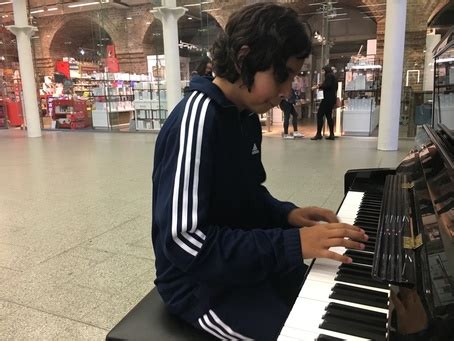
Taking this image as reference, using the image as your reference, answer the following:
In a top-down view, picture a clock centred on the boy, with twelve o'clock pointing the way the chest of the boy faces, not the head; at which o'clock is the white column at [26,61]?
The white column is roughly at 8 o'clock from the boy.

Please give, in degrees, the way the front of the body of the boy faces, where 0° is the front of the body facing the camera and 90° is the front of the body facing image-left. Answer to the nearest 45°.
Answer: approximately 270°

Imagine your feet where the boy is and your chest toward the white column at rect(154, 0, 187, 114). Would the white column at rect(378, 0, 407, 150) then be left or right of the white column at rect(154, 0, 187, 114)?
right

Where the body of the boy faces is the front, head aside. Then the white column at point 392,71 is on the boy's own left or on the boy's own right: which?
on the boy's own left

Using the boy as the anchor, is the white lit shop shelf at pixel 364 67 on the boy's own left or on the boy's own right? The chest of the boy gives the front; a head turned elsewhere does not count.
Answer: on the boy's own left

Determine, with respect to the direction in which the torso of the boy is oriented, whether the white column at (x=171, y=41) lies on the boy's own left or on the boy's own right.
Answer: on the boy's own left

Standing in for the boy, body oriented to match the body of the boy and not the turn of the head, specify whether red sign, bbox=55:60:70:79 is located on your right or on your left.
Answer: on your left

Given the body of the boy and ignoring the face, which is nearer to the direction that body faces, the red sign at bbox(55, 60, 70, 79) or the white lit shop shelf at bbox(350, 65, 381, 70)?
the white lit shop shelf
